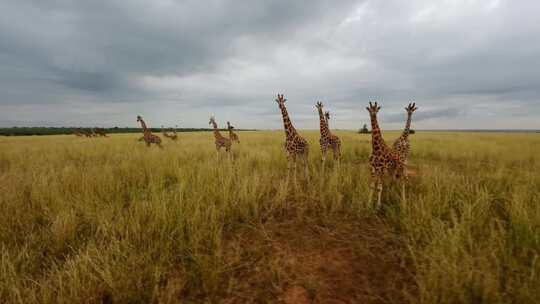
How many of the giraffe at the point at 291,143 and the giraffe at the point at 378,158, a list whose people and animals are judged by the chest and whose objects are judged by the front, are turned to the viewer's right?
0

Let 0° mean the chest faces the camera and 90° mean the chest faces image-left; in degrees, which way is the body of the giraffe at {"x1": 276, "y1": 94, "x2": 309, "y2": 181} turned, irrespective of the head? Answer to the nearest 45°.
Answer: approximately 45°

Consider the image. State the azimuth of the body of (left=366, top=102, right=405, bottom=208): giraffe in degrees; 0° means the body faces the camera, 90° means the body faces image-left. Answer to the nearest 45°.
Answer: approximately 45°

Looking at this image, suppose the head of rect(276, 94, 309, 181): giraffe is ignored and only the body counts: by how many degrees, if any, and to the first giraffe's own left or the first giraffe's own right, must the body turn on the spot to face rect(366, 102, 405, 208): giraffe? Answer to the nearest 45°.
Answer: approximately 90° to the first giraffe's own left

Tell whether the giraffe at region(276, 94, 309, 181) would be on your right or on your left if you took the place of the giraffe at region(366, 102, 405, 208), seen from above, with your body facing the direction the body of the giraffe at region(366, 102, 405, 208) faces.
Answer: on your right
